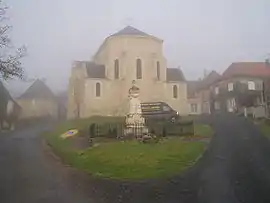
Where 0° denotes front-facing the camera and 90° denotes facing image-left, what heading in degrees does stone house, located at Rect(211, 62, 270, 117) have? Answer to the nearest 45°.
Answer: approximately 45°

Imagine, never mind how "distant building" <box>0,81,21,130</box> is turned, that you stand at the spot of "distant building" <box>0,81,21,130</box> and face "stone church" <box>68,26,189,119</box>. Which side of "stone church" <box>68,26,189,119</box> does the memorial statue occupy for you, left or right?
right

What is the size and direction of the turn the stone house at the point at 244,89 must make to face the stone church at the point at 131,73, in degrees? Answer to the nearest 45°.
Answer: approximately 45° to its right
